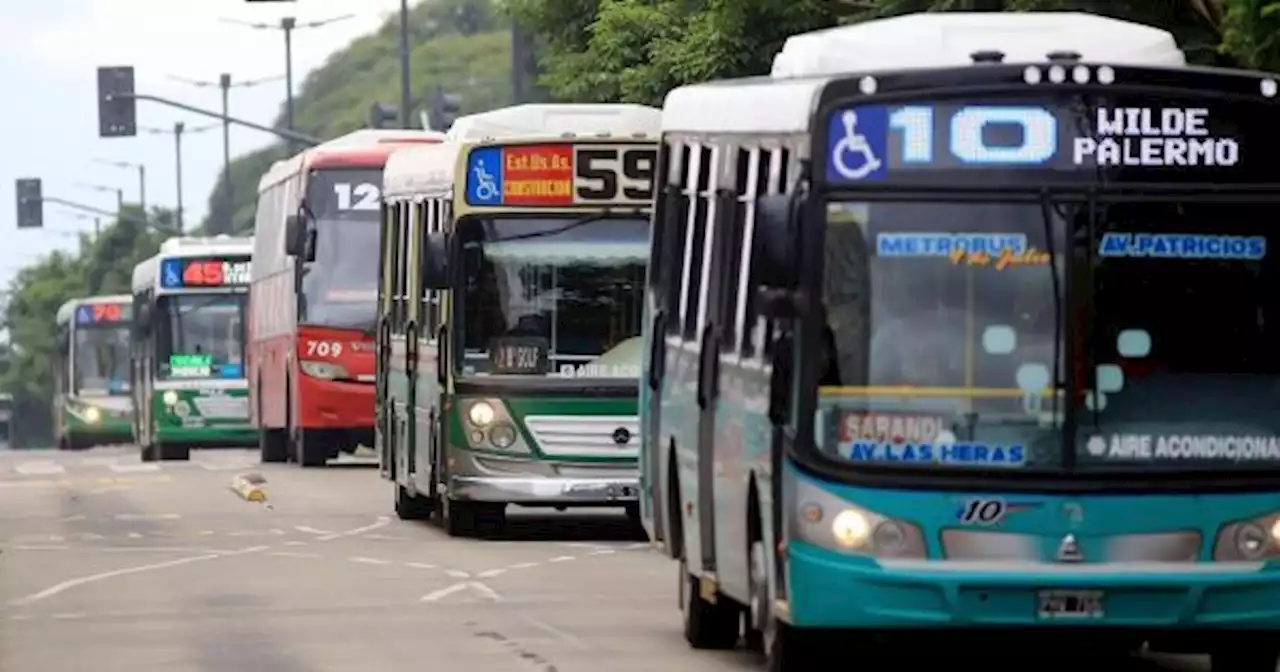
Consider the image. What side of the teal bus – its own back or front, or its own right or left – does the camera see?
front

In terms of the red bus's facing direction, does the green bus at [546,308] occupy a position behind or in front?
in front

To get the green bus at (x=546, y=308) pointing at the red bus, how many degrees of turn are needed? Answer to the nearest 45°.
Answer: approximately 180°

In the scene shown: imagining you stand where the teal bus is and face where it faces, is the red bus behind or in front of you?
behind

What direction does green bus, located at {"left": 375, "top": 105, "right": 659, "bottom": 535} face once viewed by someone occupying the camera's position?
facing the viewer

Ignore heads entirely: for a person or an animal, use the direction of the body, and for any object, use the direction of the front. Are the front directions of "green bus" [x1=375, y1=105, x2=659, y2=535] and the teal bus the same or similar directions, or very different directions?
same or similar directions

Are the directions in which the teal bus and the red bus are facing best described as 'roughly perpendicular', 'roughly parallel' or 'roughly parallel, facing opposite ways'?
roughly parallel

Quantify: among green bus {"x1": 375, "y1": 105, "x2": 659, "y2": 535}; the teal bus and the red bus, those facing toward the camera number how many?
3

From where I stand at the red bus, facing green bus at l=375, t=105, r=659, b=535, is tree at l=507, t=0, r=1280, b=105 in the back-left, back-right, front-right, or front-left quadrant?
front-left

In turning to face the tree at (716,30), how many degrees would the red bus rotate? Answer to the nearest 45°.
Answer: approximately 45° to its left

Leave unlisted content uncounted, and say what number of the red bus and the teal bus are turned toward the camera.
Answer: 2

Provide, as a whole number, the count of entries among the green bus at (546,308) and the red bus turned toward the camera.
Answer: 2

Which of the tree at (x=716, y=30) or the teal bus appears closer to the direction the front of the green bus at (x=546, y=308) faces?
the teal bus

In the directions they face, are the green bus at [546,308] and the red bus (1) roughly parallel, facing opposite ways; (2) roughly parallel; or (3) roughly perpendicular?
roughly parallel

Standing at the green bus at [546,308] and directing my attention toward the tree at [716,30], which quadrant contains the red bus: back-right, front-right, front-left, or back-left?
front-left

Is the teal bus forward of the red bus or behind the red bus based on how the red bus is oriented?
forward
